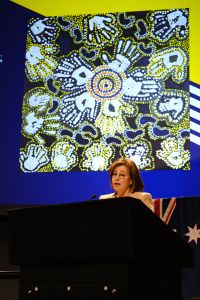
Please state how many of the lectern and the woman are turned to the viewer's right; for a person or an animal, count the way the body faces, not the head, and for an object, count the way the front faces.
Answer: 0

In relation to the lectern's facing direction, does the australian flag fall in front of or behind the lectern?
behind

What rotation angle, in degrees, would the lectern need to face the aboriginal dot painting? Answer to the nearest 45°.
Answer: approximately 135° to its right

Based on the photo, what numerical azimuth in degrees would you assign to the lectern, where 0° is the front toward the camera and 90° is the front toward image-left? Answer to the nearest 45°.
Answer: approximately 45°

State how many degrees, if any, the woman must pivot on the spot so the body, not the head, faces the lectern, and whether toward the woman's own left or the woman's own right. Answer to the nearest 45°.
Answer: approximately 45° to the woman's own left

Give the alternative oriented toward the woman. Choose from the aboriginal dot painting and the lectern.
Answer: the aboriginal dot painting

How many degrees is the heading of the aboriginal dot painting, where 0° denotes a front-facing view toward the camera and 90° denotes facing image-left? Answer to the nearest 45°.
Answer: approximately 0°

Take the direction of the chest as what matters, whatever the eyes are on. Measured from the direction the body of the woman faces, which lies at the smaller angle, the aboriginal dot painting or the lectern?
the lectern

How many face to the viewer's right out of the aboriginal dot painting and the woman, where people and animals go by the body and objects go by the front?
0

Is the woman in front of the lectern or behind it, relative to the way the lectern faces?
behind

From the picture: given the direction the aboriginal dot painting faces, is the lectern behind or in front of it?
in front

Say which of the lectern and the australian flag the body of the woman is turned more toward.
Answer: the lectern
